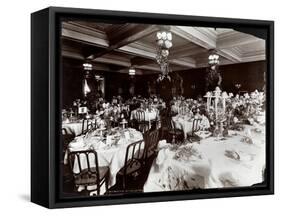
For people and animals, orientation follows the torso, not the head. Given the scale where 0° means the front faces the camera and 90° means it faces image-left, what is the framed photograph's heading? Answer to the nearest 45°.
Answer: approximately 315°
